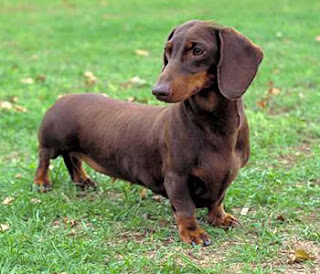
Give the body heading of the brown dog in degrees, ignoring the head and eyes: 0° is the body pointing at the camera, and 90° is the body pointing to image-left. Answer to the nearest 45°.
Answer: approximately 315°
